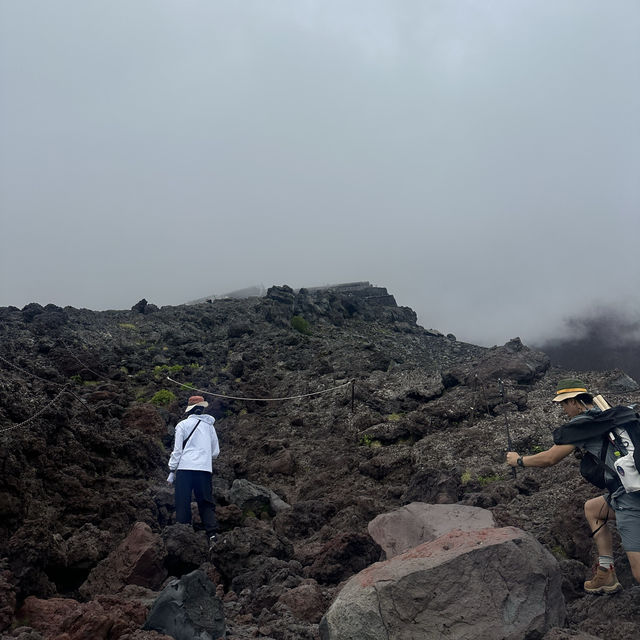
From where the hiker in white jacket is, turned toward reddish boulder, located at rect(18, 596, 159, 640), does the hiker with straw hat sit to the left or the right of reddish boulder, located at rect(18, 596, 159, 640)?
left

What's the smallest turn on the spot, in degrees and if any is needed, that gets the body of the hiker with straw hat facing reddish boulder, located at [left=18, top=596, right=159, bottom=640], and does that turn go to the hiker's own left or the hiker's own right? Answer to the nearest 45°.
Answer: approximately 45° to the hiker's own left

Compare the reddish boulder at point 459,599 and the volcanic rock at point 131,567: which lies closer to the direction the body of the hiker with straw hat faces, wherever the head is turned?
the volcanic rock

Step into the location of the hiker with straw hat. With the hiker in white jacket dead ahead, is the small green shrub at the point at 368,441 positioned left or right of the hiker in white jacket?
right

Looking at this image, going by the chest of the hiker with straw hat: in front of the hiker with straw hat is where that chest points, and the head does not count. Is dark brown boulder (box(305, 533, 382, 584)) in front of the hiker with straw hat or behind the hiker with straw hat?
in front

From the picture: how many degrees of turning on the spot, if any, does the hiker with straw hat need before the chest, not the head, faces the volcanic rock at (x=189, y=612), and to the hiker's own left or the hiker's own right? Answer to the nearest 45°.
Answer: approximately 45° to the hiker's own left

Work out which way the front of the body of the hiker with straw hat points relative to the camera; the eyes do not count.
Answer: to the viewer's left

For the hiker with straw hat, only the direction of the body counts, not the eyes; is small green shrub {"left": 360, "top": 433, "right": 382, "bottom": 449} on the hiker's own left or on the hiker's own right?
on the hiker's own right
